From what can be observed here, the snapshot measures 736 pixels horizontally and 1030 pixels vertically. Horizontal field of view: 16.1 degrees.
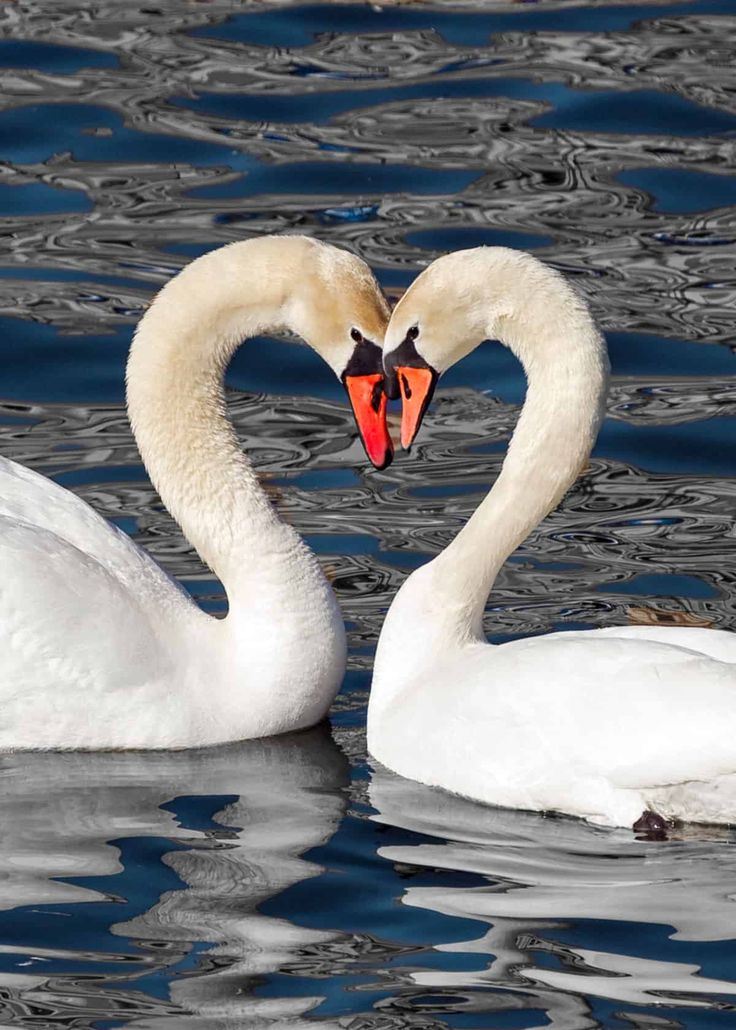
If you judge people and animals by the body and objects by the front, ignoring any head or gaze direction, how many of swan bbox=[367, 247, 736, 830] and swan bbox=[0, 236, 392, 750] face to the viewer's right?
1

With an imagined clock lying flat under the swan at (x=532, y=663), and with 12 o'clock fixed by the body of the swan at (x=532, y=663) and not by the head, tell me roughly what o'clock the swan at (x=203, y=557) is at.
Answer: the swan at (x=203, y=557) is roughly at 1 o'clock from the swan at (x=532, y=663).

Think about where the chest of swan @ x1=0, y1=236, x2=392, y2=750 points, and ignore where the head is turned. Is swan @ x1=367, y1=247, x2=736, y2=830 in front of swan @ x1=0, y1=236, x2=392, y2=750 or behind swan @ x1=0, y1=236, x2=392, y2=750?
in front

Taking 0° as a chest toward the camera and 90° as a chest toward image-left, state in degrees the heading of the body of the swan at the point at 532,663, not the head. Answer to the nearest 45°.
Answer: approximately 90°

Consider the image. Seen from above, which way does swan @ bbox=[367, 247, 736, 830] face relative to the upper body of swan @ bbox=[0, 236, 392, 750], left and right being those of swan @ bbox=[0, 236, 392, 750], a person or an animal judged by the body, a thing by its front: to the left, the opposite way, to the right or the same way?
the opposite way

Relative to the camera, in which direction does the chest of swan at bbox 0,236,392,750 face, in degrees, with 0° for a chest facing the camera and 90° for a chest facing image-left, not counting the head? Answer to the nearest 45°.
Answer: approximately 270°
